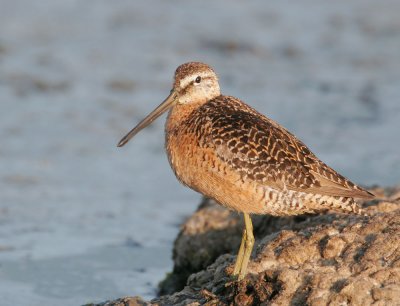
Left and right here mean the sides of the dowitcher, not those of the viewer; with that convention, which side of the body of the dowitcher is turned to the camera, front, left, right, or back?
left
